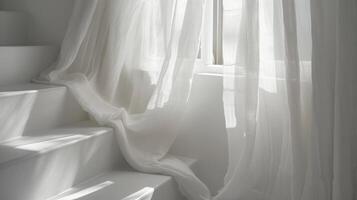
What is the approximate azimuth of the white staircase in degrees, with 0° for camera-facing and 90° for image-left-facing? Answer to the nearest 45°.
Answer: approximately 315°

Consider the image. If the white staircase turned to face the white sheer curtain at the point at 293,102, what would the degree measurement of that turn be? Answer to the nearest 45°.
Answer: approximately 45° to its left
